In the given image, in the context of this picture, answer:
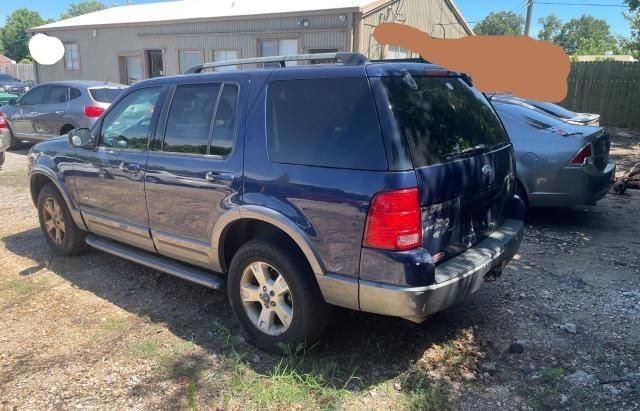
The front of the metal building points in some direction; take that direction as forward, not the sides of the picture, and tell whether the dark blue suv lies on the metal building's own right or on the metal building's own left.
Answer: on the metal building's own left

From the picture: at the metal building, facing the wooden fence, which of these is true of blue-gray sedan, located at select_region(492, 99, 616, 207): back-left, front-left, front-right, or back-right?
front-right

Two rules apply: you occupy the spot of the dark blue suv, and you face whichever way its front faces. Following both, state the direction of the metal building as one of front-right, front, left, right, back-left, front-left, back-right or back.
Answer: front-right

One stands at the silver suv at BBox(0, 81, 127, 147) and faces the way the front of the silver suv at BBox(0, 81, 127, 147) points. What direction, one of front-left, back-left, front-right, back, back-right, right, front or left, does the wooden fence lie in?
back-right

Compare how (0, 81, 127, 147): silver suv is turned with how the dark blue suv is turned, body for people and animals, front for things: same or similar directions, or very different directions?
same or similar directions

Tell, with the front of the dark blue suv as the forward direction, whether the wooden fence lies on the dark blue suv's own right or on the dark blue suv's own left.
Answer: on the dark blue suv's own right

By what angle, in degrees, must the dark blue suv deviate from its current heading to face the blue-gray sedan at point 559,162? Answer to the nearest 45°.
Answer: approximately 90° to its right

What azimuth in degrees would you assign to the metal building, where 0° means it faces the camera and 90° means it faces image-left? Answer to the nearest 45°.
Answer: approximately 45°

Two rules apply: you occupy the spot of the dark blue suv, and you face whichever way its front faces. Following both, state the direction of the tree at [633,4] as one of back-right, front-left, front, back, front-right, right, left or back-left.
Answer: right

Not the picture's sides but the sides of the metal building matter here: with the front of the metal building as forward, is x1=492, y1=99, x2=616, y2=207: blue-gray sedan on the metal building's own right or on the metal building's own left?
on the metal building's own left

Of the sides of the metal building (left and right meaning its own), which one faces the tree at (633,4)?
left

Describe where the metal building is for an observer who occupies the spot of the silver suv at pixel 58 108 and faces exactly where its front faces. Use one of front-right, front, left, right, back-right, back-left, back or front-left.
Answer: right

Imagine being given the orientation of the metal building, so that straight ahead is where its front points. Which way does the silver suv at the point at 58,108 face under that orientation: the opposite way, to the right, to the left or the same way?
to the right

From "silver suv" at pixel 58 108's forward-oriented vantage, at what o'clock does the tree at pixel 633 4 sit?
The tree is roughly at 5 o'clock from the silver suv.

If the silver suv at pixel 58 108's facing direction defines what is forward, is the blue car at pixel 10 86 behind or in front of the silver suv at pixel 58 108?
in front

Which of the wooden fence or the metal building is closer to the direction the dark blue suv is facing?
the metal building

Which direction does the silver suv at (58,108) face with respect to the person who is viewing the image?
facing away from the viewer and to the left of the viewer
